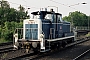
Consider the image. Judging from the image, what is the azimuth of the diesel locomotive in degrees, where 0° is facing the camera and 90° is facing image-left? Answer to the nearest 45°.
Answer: approximately 45°
